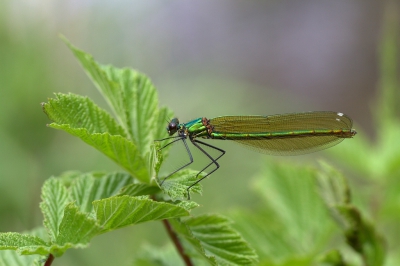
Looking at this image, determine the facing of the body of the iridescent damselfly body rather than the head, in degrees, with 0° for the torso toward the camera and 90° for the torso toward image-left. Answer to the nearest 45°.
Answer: approximately 90°

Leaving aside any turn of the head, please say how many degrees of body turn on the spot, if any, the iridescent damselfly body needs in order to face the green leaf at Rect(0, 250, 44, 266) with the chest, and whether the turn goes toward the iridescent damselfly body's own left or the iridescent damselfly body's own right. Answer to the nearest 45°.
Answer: approximately 45° to the iridescent damselfly body's own left

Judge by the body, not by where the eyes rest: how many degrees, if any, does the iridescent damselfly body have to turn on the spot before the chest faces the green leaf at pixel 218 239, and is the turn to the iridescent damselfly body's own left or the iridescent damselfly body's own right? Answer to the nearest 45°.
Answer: approximately 90° to the iridescent damselfly body's own left
